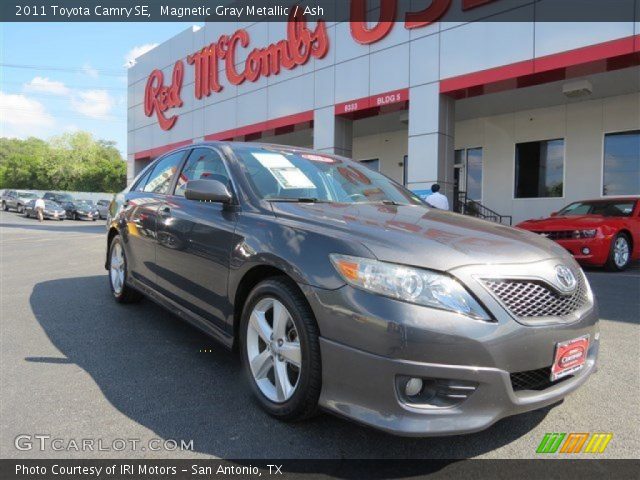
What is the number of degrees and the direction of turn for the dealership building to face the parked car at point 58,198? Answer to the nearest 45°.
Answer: approximately 90° to its right

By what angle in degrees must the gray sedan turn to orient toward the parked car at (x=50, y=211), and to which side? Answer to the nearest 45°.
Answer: approximately 180°

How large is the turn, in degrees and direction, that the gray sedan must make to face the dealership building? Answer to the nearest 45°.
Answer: approximately 135° to its left

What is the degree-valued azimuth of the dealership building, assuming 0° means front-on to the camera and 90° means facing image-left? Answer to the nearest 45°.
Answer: approximately 45°

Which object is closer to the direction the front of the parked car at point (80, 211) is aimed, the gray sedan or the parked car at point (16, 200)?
the gray sedan

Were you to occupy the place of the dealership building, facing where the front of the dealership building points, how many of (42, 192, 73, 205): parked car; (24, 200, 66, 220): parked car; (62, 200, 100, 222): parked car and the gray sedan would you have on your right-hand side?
3

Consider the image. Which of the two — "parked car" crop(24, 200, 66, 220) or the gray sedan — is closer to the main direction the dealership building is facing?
the gray sedan

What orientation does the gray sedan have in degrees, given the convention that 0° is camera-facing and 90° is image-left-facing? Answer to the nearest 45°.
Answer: approximately 315°

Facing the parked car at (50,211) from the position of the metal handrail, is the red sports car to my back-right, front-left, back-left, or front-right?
back-left
